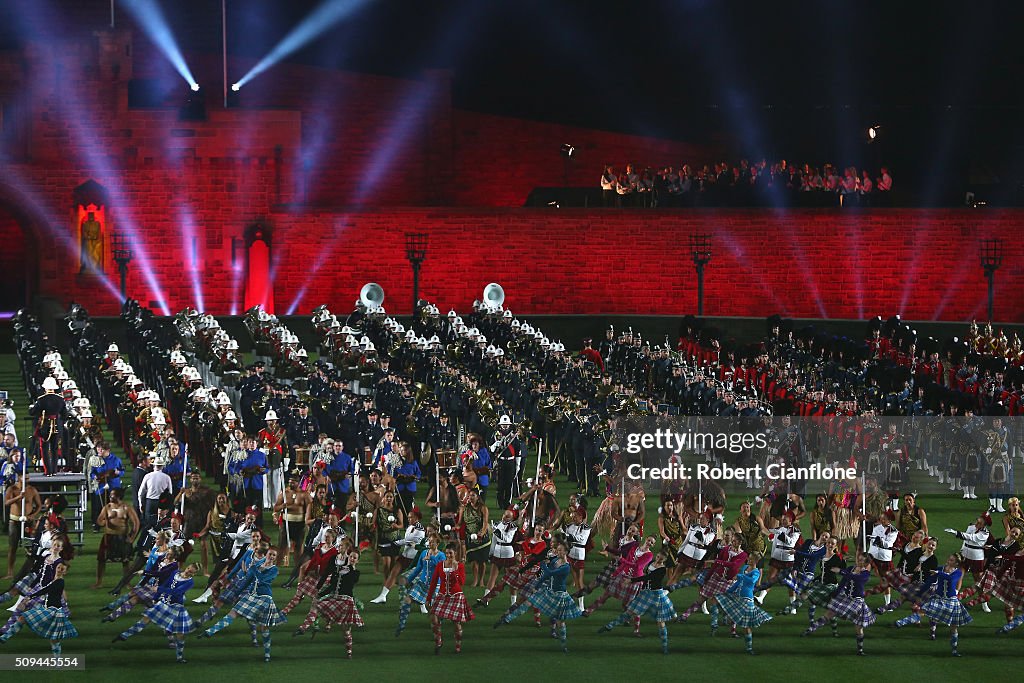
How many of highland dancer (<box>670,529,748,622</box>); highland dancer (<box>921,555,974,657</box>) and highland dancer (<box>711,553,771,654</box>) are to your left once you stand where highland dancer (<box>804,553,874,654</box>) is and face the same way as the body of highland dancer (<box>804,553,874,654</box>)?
1

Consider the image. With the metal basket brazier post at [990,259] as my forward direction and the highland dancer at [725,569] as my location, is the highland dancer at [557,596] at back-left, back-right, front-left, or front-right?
back-left

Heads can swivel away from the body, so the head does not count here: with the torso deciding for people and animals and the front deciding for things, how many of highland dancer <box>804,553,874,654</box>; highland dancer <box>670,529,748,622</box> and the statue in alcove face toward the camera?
3

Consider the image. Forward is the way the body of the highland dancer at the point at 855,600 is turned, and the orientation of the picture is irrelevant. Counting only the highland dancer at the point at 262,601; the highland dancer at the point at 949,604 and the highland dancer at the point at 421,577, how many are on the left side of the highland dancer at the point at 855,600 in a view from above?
1

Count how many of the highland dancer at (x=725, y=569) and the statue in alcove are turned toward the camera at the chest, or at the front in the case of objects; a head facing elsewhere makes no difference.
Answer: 2

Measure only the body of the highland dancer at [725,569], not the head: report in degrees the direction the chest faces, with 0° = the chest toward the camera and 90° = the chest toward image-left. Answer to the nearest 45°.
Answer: approximately 0°

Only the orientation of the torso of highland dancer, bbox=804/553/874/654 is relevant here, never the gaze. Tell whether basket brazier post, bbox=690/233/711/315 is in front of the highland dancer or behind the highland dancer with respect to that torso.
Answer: behind

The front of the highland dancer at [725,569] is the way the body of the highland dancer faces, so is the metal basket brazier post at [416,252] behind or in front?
behind

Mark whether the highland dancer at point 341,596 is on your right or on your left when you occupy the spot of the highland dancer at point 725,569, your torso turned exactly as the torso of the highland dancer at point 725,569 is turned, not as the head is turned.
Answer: on your right

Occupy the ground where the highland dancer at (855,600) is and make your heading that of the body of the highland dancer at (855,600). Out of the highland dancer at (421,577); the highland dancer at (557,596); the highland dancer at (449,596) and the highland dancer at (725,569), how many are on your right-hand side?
4

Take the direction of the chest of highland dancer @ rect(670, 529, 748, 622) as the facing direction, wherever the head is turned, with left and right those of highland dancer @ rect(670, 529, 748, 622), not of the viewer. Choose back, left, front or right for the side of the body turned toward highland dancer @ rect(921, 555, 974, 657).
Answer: left

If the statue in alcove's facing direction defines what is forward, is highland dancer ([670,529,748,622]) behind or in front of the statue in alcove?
in front

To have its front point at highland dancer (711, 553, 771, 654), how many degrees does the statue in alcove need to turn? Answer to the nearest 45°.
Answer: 0° — it already faces them

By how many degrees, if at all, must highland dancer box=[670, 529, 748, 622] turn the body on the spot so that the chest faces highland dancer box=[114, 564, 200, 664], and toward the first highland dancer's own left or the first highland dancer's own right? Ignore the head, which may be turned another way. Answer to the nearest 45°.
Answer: approximately 90° to the first highland dancer's own right
